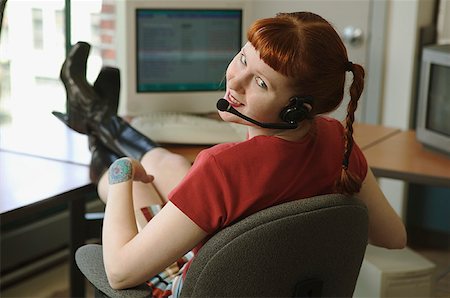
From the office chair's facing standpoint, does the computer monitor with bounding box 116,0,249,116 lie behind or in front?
in front

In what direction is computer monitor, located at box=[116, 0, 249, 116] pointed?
toward the camera

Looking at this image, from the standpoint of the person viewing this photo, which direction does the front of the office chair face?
facing away from the viewer and to the left of the viewer

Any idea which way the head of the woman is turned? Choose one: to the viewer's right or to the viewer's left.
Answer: to the viewer's left

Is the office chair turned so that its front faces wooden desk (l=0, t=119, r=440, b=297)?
yes

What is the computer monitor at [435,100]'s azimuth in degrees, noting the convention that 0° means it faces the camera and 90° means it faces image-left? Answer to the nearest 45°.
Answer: approximately 45°

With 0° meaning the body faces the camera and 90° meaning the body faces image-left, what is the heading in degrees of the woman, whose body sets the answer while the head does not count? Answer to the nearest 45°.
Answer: approximately 135°

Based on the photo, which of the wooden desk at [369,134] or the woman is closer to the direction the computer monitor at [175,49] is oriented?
the woman

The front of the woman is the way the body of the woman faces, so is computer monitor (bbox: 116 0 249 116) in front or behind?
in front

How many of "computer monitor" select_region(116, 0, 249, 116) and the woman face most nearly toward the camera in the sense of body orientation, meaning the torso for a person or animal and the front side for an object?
1

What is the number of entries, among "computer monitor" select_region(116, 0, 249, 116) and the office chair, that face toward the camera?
1

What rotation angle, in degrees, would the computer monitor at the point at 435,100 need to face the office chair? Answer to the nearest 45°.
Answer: approximately 45° to its left

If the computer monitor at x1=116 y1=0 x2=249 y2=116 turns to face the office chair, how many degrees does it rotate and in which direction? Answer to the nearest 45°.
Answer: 0° — it already faces it
